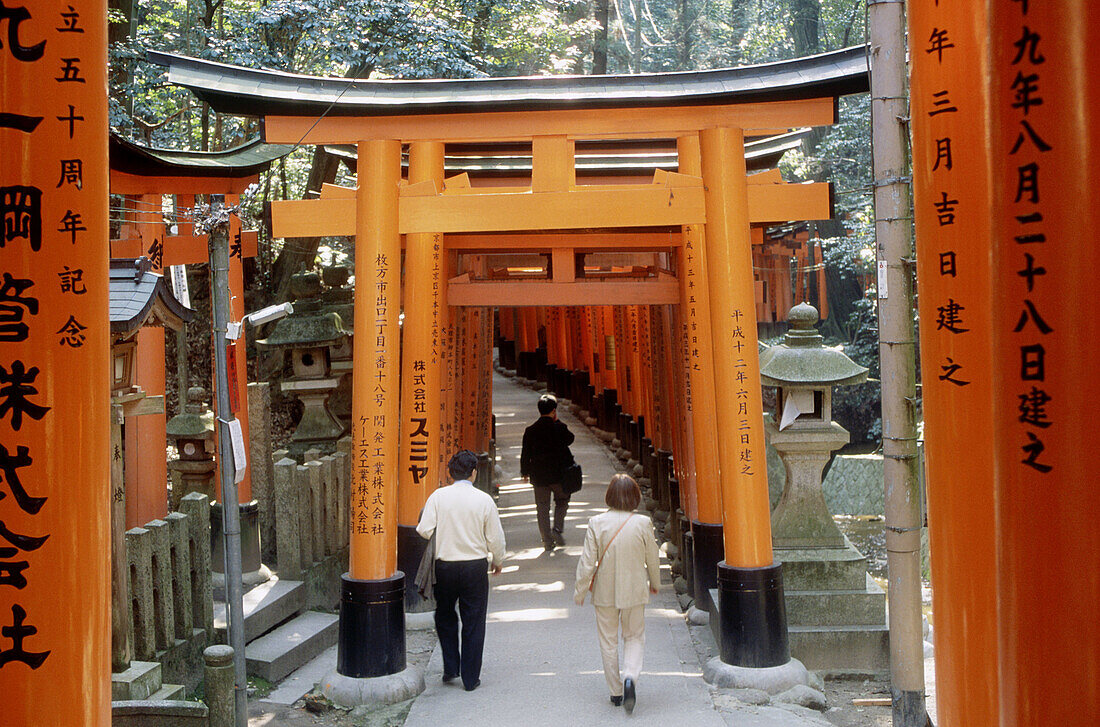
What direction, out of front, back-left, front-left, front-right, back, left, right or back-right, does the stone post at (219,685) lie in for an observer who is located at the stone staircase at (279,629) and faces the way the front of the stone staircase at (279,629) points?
front-right

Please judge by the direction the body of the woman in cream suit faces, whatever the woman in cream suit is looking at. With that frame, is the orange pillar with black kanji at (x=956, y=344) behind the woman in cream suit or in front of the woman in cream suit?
behind

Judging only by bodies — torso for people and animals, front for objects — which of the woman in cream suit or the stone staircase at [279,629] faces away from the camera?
the woman in cream suit

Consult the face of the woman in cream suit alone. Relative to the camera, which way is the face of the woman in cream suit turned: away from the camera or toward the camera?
away from the camera

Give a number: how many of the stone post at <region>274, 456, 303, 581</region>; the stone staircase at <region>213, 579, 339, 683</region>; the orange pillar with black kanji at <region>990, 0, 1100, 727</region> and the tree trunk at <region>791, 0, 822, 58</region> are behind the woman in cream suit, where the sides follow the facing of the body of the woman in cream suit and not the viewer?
1

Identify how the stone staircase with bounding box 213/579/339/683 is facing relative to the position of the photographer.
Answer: facing the viewer and to the right of the viewer

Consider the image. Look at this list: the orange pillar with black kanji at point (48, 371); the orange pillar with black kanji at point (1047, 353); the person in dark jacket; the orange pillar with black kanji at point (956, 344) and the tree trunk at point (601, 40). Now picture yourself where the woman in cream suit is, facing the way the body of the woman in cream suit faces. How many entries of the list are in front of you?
2

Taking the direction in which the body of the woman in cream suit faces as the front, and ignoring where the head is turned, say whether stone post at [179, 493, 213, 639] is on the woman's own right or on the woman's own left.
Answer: on the woman's own left

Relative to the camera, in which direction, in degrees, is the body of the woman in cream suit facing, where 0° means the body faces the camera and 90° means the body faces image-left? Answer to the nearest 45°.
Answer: approximately 180°

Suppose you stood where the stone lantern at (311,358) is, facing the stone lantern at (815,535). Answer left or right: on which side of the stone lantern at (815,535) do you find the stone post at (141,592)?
right

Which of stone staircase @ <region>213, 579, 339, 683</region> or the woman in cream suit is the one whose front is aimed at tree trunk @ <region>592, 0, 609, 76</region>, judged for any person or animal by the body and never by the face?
the woman in cream suit

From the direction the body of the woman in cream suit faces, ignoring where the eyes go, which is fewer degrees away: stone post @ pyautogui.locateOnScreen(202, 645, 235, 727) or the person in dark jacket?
the person in dark jacket
